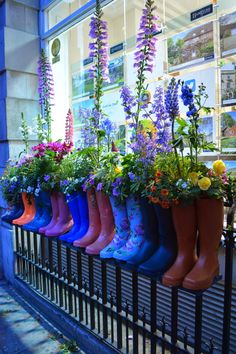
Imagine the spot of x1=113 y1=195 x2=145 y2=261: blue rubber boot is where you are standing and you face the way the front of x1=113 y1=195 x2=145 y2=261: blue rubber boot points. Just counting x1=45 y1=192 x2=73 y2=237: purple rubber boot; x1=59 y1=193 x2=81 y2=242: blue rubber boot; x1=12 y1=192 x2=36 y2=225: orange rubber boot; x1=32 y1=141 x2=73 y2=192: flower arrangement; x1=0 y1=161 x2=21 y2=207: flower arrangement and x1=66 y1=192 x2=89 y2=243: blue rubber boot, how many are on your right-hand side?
6

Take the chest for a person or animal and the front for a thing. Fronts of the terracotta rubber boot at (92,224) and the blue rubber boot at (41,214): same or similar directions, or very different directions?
same or similar directions

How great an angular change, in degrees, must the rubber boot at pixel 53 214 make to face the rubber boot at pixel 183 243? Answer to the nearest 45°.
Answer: approximately 90° to its left

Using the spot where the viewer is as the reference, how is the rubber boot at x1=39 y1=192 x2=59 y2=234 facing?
facing the viewer and to the left of the viewer

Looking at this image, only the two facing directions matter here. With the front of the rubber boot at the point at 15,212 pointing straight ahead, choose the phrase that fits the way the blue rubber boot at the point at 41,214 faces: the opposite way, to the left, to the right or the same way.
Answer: the same way

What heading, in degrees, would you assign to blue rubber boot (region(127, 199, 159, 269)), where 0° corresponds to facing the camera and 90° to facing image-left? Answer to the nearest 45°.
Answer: approximately 45°

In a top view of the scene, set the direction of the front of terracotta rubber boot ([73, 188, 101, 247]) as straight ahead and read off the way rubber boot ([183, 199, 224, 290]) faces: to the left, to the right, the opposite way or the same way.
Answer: the same way

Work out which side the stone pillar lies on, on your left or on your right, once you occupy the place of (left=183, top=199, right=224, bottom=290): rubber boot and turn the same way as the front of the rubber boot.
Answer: on your right

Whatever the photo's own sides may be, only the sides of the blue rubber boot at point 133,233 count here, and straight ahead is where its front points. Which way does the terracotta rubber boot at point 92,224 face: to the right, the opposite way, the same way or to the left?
the same way

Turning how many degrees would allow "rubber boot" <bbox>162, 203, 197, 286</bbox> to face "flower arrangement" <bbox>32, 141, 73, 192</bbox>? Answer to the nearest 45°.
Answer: approximately 90° to its right

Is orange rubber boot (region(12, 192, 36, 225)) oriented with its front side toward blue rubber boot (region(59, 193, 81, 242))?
no

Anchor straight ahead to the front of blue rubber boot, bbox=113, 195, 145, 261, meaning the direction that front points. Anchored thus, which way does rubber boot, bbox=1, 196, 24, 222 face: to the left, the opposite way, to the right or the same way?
the same way

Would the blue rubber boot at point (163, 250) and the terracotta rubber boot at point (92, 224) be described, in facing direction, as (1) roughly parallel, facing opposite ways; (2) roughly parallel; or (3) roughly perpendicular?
roughly parallel

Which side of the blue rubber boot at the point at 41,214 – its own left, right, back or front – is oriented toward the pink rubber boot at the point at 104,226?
left

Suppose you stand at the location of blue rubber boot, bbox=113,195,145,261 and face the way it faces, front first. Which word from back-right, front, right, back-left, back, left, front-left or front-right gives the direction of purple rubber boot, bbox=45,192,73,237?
right

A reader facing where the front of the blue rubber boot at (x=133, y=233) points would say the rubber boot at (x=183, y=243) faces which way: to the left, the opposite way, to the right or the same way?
the same way

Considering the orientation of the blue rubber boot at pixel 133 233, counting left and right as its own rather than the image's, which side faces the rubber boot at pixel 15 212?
right
